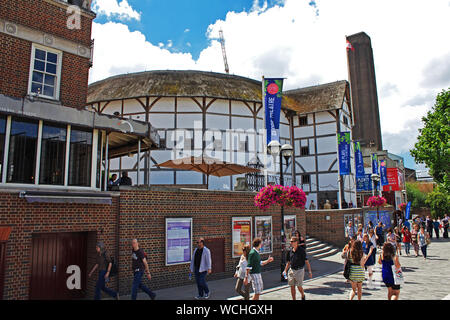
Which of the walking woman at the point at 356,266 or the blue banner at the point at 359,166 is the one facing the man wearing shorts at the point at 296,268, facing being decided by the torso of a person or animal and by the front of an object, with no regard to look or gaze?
the blue banner

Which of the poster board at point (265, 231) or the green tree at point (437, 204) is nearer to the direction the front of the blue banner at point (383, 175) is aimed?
the poster board

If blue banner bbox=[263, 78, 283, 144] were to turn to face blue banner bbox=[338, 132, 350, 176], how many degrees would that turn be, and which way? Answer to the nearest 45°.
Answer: approximately 135° to its left

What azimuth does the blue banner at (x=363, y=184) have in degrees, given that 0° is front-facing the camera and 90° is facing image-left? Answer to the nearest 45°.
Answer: approximately 0°

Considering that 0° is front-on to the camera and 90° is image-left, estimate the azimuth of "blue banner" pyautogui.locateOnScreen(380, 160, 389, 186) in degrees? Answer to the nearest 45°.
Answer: approximately 0°

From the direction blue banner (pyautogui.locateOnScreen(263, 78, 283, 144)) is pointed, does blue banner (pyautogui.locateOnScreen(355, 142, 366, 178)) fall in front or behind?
behind

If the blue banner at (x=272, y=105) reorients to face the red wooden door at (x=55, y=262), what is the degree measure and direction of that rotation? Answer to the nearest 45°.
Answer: approximately 45° to its right
